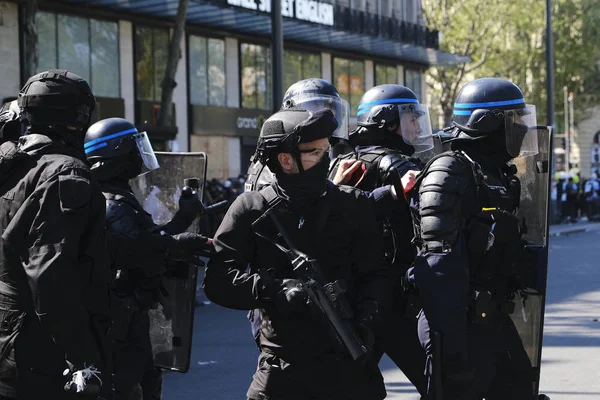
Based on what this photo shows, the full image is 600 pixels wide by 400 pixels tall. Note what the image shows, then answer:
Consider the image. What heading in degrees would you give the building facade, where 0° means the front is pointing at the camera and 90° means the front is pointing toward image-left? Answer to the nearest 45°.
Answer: approximately 315°

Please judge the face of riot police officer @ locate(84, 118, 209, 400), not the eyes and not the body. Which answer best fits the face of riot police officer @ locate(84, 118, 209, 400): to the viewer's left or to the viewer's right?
to the viewer's right

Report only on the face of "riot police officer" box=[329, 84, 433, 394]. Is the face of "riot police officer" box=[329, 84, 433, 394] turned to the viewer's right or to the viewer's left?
to the viewer's right

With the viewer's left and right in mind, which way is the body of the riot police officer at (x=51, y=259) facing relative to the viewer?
facing away from the viewer and to the right of the viewer

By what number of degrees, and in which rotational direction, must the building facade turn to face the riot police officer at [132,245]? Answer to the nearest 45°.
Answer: approximately 45° to its right

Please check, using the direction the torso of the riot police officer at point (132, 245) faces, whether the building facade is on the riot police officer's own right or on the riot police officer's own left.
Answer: on the riot police officer's own left

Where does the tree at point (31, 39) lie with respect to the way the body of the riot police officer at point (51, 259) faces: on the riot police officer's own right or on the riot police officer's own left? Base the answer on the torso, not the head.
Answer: on the riot police officer's own left

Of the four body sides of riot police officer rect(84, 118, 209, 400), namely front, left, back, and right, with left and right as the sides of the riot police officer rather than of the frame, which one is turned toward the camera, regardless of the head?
right

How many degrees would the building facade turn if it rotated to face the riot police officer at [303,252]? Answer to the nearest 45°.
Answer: approximately 45° to its right

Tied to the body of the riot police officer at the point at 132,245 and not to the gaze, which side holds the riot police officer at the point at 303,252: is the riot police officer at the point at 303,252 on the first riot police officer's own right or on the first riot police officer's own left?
on the first riot police officer's own right

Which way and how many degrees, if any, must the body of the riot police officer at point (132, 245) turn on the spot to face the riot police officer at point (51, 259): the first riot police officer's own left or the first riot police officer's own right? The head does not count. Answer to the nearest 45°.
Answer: approximately 90° to the first riot police officer's own right
